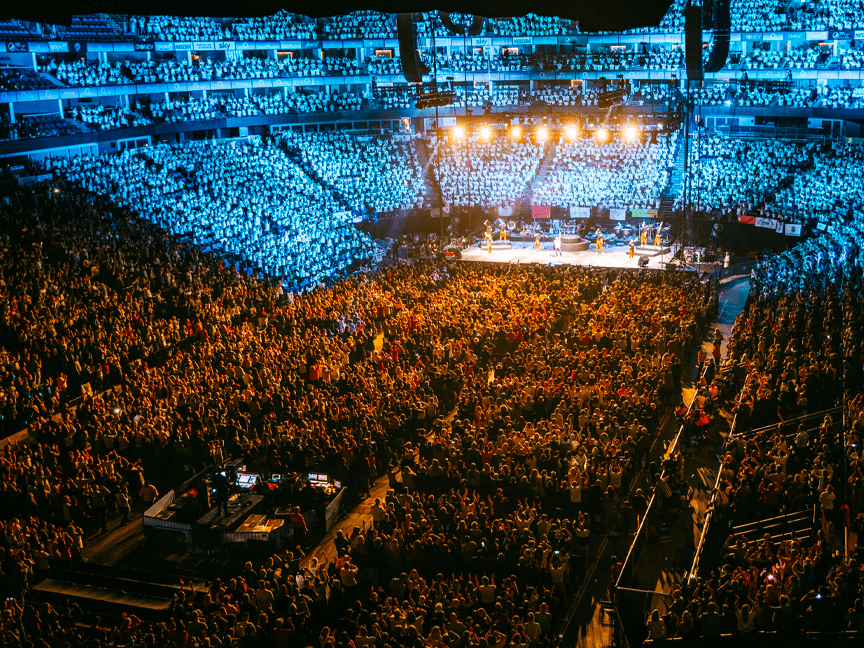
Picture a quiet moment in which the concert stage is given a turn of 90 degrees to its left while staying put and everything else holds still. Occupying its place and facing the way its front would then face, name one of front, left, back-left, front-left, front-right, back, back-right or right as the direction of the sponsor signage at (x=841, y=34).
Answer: front-left

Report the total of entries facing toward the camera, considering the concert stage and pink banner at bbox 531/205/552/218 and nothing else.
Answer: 2

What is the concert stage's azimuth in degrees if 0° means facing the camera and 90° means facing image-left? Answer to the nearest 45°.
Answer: approximately 0°

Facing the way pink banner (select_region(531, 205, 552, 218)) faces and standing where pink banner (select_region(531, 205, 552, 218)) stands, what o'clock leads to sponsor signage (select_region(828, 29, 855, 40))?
The sponsor signage is roughly at 8 o'clock from the pink banner.
